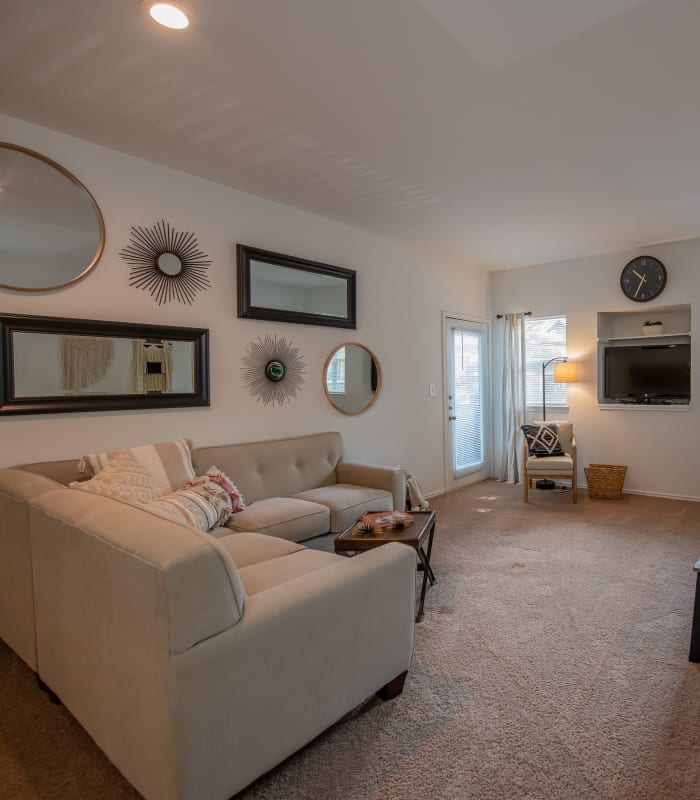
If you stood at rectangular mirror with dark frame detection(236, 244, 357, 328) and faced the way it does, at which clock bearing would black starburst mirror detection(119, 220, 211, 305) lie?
The black starburst mirror is roughly at 3 o'clock from the rectangular mirror with dark frame.

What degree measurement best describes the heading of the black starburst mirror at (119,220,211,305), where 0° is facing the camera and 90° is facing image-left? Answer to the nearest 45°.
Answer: approximately 315°

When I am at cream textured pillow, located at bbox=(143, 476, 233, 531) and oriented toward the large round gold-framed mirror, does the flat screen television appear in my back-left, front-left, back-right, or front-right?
back-right

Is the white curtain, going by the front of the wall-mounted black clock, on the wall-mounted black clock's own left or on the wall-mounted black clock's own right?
on the wall-mounted black clock's own right

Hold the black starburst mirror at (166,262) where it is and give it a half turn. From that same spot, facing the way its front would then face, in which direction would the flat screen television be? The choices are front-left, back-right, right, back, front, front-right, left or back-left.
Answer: back-right

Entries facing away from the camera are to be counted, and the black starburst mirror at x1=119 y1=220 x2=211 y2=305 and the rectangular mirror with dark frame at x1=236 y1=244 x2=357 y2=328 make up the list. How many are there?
0

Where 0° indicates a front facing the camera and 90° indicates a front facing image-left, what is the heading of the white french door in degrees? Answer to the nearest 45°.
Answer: approximately 315°

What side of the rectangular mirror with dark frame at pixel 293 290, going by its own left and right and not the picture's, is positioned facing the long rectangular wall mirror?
right

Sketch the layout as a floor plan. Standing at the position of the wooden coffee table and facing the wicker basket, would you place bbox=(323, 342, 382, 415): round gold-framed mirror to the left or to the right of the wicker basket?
left

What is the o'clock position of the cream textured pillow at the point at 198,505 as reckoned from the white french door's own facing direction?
The cream textured pillow is roughly at 2 o'clock from the white french door.

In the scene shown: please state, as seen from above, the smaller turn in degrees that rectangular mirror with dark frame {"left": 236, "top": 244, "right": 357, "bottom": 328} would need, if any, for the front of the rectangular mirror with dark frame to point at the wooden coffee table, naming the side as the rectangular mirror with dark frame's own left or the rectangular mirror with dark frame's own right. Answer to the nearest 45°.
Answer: approximately 45° to the rectangular mirror with dark frame's own right

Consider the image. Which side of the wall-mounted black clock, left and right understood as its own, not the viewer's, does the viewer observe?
front

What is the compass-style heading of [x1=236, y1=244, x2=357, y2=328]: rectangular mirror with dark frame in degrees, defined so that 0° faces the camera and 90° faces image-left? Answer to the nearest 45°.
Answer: approximately 315°
